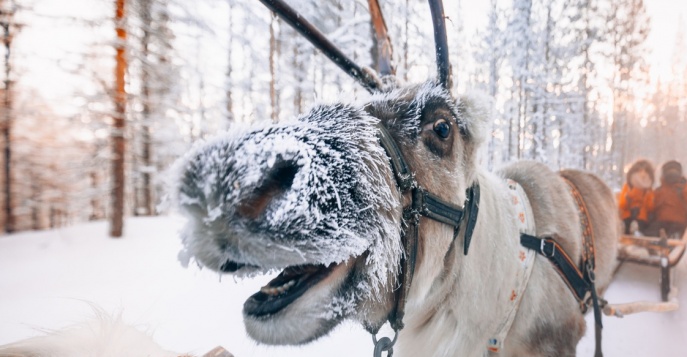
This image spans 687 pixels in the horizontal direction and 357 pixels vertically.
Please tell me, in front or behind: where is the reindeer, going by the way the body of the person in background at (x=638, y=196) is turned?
in front

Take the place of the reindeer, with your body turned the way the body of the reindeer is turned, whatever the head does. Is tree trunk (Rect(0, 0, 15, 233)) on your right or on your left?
on your right

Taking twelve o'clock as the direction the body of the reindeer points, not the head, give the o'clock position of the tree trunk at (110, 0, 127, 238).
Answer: The tree trunk is roughly at 3 o'clock from the reindeer.

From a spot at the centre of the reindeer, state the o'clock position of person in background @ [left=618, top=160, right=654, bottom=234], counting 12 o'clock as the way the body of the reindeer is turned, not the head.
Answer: The person in background is roughly at 6 o'clock from the reindeer.

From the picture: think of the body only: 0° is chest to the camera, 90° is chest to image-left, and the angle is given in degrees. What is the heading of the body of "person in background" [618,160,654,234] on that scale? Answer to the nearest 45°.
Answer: approximately 0°

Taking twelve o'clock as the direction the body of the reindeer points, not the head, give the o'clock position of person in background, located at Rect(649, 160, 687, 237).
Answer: The person in background is roughly at 6 o'clock from the reindeer.

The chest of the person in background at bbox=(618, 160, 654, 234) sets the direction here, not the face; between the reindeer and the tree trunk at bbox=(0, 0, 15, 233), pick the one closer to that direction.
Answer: the reindeer

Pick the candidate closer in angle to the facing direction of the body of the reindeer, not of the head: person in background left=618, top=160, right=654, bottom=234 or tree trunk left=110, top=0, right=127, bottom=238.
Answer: the tree trunk

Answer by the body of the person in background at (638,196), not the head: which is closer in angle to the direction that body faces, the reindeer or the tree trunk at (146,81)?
the reindeer

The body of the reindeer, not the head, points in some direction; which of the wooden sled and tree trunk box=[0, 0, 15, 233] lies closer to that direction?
the tree trunk

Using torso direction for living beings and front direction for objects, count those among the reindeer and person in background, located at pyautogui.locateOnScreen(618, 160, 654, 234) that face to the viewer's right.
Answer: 0

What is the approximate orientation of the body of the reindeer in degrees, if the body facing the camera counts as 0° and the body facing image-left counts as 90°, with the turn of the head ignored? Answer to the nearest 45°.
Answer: approximately 45°
